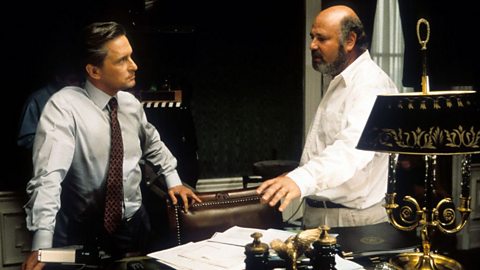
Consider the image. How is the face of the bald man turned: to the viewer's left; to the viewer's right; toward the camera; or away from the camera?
to the viewer's left

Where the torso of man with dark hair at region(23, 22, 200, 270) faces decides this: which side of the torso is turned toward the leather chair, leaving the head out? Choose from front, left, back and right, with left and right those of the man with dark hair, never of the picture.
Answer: left

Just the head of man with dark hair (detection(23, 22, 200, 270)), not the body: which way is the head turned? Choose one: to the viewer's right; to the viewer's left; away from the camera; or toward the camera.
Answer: to the viewer's right

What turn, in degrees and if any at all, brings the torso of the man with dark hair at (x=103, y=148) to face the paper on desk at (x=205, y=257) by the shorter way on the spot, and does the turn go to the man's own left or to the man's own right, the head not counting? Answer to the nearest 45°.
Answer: approximately 45° to the man's own right

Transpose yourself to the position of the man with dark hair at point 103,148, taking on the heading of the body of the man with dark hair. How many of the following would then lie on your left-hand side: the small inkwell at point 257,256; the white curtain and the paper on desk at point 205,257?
1

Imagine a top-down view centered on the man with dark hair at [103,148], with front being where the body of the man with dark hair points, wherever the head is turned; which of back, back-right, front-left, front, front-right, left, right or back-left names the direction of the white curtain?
left

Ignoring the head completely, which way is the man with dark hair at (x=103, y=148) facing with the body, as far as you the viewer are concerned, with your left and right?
facing the viewer and to the right of the viewer

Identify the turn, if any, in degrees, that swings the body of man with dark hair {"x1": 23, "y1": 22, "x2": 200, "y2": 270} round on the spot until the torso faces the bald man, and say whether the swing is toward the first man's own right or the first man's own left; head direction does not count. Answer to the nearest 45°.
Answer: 0° — they already face them

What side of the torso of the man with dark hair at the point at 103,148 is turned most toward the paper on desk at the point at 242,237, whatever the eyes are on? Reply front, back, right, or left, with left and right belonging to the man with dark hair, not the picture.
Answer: front

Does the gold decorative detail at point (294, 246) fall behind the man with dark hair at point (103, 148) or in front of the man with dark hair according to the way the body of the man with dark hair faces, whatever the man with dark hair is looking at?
in front

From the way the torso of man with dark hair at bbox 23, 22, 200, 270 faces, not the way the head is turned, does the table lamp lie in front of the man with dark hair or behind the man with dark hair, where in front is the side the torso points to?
in front
